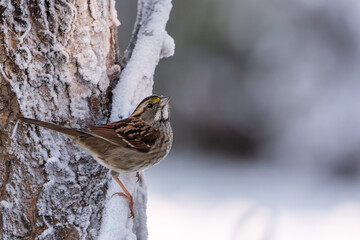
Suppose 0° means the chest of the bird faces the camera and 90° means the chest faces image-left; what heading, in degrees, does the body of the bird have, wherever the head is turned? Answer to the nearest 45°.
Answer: approximately 270°
